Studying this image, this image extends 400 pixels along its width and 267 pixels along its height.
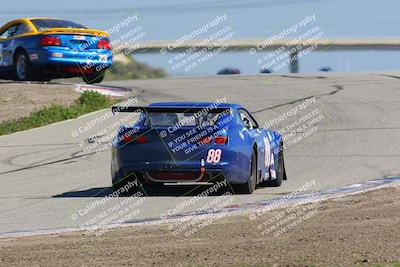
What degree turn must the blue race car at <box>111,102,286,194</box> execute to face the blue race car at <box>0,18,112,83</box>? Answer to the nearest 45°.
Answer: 0° — it already faces it

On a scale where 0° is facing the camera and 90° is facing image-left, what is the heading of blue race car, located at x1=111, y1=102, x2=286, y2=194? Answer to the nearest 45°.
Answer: approximately 180°

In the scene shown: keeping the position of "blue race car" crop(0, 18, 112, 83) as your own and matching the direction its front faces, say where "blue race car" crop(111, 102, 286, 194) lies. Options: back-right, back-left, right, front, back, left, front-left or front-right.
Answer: back-left

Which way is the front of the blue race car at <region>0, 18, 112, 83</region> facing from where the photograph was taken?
facing away from the viewer and to the left of the viewer
